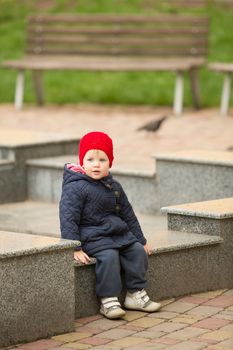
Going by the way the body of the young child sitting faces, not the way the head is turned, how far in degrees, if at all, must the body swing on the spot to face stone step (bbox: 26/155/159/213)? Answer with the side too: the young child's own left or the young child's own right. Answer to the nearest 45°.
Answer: approximately 135° to the young child's own left

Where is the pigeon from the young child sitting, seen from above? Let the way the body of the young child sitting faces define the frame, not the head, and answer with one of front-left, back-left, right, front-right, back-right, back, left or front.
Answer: back-left

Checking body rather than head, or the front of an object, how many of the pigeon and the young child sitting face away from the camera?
0

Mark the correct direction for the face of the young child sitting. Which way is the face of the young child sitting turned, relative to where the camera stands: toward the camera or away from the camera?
toward the camera

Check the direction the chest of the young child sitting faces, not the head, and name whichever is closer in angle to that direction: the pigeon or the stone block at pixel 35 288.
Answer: the stone block

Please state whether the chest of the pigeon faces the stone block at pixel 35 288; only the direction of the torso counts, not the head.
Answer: no

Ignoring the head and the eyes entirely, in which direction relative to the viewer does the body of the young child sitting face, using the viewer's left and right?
facing the viewer and to the right of the viewer

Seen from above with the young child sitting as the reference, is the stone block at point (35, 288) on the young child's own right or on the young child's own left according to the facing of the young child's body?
on the young child's own right
